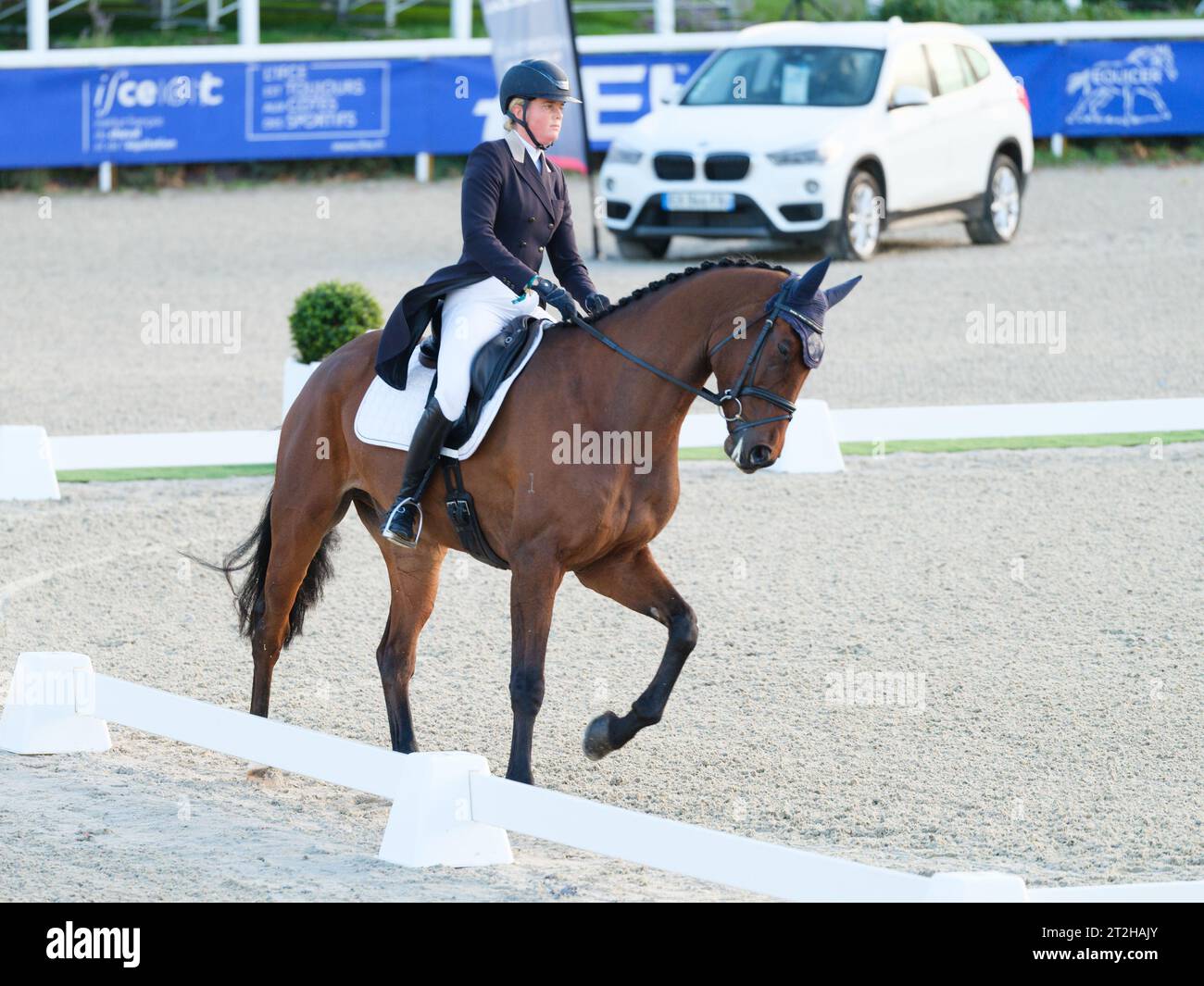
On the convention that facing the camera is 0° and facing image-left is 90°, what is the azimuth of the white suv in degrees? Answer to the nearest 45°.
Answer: approximately 45°

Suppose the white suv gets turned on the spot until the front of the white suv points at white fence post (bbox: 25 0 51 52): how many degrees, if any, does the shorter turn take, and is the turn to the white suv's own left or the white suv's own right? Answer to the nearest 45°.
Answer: approximately 90° to the white suv's own right

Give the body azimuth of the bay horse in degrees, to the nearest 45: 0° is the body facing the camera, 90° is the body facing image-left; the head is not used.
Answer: approximately 315°

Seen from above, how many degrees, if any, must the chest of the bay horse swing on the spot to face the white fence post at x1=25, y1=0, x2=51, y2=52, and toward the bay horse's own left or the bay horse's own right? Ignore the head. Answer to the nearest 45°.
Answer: approximately 135° to the bay horse's own left

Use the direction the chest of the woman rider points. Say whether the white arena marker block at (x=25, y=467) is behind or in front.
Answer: behind

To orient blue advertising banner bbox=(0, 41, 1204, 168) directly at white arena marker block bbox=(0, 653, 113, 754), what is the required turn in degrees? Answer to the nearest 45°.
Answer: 0° — it already faces it

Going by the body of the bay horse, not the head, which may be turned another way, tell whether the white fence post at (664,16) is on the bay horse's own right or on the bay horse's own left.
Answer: on the bay horse's own left
